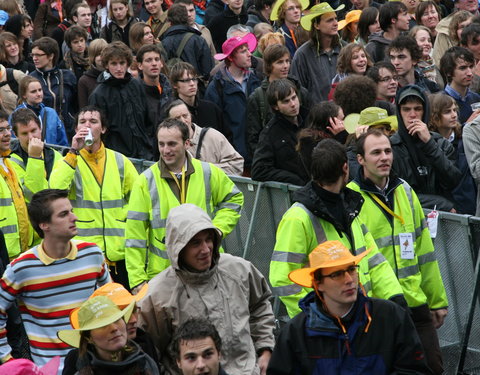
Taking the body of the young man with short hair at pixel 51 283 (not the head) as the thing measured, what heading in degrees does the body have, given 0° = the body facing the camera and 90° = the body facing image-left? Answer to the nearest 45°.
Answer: approximately 315°

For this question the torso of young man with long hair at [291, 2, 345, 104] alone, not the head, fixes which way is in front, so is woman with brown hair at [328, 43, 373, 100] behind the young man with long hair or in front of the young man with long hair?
in front

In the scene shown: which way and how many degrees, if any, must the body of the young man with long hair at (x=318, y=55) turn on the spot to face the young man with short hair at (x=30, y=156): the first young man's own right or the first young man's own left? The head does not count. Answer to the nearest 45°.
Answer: approximately 90° to the first young man's own right

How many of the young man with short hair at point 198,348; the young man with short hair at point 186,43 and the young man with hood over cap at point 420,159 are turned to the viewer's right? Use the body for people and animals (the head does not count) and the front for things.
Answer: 0

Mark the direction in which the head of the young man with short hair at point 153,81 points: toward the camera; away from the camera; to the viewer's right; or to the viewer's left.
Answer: toward the camera

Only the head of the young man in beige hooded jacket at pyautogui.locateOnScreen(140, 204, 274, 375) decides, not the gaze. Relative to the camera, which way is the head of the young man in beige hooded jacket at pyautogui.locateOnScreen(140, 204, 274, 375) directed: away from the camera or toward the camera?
toward the camera

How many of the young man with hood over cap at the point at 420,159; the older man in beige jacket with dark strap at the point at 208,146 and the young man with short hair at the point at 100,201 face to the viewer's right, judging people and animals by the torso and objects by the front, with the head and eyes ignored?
0

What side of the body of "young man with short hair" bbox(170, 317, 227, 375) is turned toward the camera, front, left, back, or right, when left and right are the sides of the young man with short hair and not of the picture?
front

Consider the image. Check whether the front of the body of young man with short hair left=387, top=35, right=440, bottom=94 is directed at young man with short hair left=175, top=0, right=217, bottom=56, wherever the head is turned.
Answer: no

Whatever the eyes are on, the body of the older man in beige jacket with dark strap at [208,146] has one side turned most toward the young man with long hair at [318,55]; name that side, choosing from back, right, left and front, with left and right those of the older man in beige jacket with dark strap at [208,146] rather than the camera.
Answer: back
